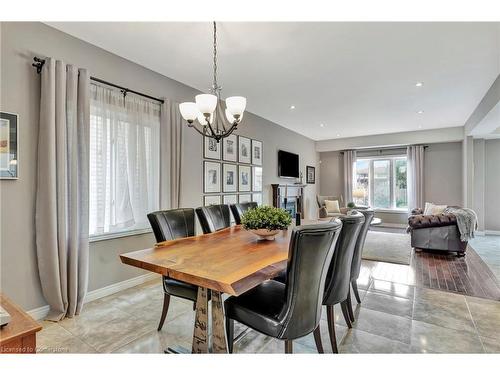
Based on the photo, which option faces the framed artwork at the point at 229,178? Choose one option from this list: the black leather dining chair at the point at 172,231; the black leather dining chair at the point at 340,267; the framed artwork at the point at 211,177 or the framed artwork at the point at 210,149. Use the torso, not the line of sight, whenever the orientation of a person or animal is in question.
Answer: the black leather dining chair at the point at 340,267

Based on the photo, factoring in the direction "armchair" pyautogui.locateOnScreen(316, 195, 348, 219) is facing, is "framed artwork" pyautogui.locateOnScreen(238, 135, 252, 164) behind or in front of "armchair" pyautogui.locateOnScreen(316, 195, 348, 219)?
in front

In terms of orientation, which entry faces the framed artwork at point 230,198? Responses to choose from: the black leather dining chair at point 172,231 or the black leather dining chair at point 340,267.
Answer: the black leather dining chair at point 340,267

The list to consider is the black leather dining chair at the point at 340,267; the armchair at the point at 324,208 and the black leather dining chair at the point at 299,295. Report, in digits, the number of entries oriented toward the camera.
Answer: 1

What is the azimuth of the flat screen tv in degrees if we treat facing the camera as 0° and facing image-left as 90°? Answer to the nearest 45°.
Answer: approximately 315°

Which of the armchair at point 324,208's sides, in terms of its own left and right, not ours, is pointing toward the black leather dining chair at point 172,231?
front

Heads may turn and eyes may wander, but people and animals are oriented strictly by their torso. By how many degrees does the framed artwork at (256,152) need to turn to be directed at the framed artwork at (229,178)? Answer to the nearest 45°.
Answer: approximately 90° to its right

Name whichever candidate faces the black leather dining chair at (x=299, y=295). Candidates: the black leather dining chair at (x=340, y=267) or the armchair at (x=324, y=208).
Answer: the armchair

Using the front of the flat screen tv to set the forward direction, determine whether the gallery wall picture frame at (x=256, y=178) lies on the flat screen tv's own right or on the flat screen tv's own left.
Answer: on the flat screen tv's own right

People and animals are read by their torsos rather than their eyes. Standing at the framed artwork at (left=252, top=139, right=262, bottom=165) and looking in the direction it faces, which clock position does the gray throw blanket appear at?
The gray throw blanket is roughly at 11 o'clock from the framed artwork.

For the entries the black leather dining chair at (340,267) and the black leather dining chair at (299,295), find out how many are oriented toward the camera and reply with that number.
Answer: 0

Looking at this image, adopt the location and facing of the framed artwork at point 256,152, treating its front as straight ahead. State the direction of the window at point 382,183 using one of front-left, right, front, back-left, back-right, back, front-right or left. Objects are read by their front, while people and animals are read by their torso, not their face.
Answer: left

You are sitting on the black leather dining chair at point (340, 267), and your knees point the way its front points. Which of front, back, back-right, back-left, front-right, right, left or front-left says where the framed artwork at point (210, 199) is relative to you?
front

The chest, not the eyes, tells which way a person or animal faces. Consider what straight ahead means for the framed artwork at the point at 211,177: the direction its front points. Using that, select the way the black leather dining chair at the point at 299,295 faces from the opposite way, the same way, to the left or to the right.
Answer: the opposite way

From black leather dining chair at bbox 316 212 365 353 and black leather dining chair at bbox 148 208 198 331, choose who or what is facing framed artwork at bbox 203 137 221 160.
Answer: black leather dining chair at bbox 316 212 365 353

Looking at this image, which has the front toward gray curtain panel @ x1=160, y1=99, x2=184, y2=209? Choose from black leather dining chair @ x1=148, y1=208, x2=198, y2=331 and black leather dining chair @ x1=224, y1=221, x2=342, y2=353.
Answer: black leather dining chair @ x1=224, y1=221, x2=342, y2=353

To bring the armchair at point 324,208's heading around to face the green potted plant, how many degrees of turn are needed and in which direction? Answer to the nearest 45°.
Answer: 0° — it already faces it

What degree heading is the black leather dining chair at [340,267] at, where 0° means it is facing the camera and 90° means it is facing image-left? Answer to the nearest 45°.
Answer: approximately 135°

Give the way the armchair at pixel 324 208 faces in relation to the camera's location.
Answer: facing the viewer

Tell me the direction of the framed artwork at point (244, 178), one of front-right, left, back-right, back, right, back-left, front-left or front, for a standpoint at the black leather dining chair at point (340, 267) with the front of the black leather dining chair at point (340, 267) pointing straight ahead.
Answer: front
